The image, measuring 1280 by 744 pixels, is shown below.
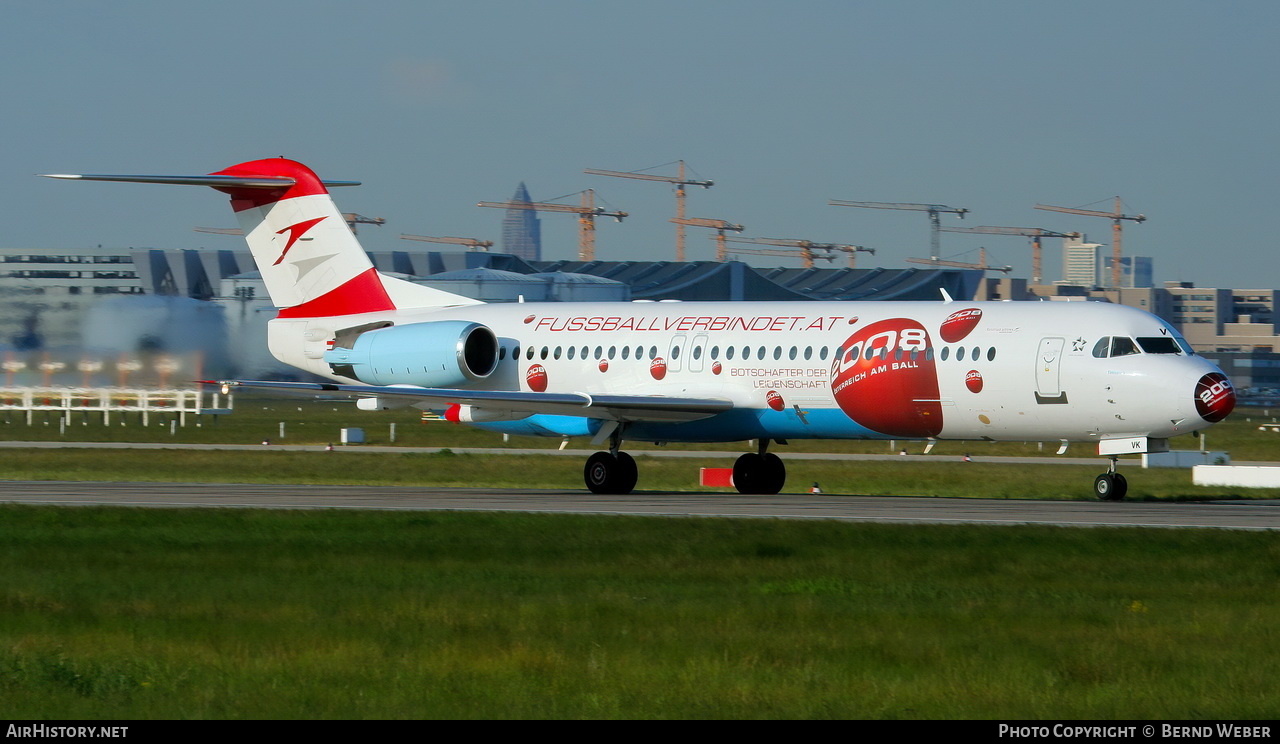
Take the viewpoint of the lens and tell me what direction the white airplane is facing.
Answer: facing the viewer and to the right of the viewer
